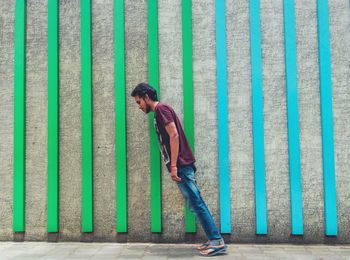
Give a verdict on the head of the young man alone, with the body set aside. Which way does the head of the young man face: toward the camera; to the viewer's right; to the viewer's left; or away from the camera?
to the viewer's left

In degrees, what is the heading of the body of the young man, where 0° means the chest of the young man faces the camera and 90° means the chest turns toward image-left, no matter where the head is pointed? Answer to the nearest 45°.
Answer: approximately 90°
